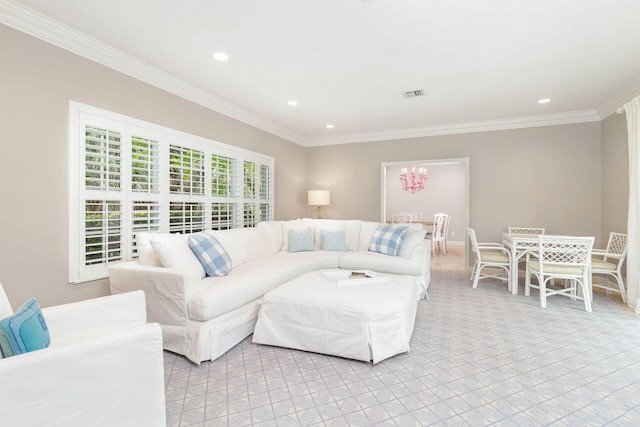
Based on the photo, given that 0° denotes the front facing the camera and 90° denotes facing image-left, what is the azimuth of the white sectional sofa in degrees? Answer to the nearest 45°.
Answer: approximately 315°

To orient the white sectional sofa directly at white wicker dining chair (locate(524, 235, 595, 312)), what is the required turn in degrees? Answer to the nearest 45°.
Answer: approximately 45° to its left

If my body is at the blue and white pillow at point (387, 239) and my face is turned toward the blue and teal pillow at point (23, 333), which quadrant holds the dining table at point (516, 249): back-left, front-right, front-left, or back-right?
back-left
